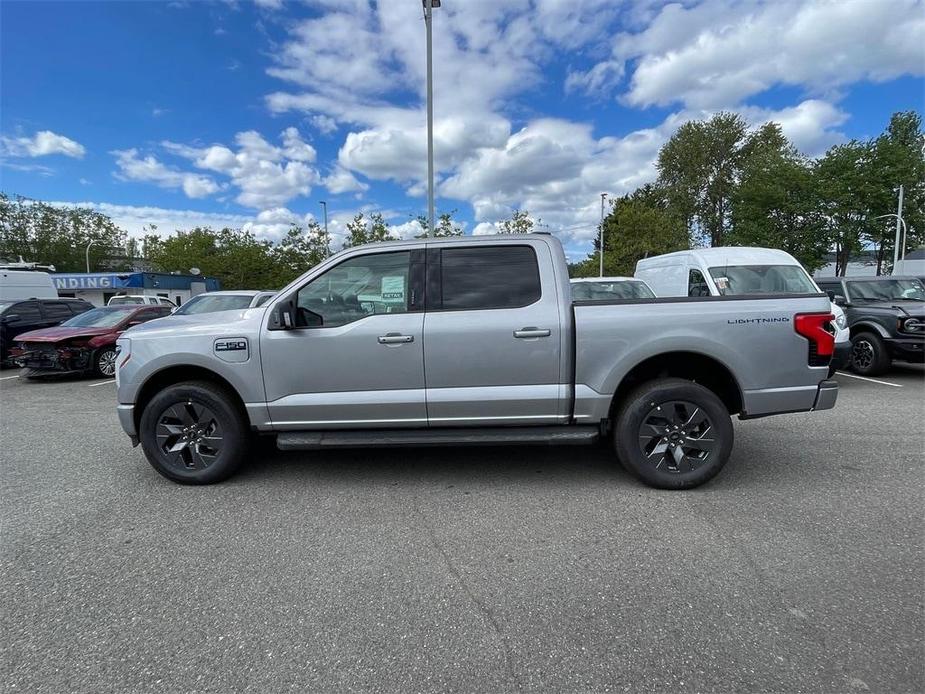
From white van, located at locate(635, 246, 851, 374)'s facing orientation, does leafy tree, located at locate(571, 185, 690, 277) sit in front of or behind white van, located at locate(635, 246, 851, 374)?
behind

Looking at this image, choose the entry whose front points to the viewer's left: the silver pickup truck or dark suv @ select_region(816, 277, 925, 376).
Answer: the silver pickup truck

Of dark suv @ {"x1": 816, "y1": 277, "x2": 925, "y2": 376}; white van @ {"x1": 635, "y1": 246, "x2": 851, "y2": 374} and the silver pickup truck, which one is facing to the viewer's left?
the silver pickup truck

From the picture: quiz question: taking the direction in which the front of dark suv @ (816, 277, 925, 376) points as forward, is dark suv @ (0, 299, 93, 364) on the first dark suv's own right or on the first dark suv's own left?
on the first dark suv's own right

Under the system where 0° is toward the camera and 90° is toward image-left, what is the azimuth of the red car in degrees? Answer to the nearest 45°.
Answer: approximately 45°

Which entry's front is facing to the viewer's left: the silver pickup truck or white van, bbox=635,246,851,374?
the silver pickup truck

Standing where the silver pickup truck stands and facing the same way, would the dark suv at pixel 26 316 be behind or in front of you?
in front

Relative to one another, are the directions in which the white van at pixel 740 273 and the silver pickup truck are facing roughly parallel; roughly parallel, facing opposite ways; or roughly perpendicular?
roughly perpendicular

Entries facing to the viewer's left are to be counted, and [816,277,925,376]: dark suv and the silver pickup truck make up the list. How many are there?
1

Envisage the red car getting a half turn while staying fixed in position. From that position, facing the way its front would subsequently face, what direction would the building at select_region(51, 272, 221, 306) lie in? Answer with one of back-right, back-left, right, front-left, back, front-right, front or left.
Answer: front-left

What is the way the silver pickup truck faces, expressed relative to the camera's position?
facing to the left of the viewer

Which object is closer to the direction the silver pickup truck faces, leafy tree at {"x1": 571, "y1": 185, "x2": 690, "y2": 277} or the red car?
the red car
